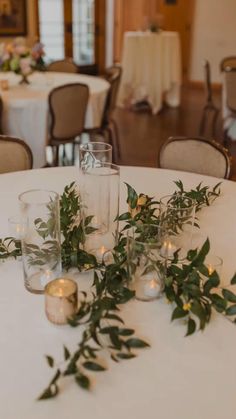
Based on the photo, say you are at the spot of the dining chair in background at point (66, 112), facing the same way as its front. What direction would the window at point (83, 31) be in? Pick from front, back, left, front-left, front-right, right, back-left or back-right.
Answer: front-right

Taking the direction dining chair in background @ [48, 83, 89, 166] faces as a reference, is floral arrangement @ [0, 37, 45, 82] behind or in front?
in front

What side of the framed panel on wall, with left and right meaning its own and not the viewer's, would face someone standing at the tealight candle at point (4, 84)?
front

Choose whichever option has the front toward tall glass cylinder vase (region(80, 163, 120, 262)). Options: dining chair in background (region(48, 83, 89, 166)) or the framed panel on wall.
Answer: the framed panel on wall

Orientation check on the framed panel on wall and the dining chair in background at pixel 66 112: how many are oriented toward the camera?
1

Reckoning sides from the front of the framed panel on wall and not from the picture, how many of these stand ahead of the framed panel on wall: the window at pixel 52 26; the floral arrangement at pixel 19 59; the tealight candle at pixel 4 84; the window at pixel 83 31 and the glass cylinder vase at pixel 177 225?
3

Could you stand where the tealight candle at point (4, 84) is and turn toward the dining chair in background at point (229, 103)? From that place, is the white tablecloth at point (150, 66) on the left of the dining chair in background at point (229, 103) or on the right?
left

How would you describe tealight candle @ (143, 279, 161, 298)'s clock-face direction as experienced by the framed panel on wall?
The tealight candle is roughly at 12 o'clock from the framed panel on wall.

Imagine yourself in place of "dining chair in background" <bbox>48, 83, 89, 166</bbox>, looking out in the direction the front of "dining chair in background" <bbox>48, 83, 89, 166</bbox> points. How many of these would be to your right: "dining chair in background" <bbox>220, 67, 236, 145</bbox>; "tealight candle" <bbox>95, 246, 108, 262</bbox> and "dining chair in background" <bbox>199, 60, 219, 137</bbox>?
2

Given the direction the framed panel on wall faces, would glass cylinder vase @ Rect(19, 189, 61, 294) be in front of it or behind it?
in front

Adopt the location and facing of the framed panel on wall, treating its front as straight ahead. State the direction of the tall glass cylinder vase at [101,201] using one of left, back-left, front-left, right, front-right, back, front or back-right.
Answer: front

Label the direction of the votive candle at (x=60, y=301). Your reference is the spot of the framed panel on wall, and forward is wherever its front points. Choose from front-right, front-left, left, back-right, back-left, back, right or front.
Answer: front

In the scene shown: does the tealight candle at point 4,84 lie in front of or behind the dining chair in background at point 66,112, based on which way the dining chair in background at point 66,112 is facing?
in front

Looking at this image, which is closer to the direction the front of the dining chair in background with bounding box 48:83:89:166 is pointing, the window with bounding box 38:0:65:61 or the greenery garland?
the window

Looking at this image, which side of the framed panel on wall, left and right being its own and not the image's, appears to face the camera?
front

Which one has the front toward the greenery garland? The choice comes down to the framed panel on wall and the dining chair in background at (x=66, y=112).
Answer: the framed panel on wall

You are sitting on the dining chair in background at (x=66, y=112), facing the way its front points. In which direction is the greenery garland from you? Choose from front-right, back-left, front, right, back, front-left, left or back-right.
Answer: back-left

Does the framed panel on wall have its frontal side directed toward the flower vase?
yes

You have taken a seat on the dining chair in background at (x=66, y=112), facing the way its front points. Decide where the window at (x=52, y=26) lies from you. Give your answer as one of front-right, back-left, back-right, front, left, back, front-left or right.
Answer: front-right

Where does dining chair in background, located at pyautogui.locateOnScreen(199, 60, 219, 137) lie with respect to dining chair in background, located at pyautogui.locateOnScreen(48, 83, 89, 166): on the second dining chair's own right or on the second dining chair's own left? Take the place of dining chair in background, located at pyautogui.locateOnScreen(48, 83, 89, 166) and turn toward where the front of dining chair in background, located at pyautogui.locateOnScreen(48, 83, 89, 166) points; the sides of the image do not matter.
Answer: on the second dining chair's own right

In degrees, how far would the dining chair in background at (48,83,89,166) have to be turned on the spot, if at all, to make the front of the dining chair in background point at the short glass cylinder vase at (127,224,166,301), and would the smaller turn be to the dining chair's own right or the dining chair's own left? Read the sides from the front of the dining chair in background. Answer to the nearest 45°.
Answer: approximately 135° to the dining chair's own left
